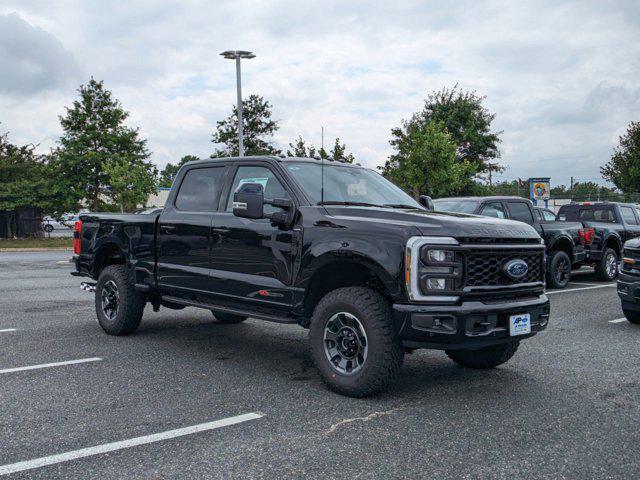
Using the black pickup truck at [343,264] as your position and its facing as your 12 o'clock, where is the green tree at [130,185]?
The green tree is roughly at 7 o'clock from the black pickup truck.

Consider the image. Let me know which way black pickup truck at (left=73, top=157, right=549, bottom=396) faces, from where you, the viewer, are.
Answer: facing the viewer and to the right of the viewer

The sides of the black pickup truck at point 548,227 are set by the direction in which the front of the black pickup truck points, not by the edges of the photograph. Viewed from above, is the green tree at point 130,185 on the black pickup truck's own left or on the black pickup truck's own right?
on the black pickup truck's own right

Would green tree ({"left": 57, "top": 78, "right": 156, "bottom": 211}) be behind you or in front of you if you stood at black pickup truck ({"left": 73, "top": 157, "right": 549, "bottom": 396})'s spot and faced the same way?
behind

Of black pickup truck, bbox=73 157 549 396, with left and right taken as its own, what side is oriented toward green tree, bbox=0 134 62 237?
back

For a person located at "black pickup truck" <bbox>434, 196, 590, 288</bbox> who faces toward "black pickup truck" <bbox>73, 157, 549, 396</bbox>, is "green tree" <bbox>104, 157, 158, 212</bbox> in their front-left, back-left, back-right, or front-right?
back-right

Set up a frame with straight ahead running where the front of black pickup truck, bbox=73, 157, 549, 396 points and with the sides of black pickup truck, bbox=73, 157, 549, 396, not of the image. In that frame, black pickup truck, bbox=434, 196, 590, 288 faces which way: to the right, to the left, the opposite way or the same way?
to the right

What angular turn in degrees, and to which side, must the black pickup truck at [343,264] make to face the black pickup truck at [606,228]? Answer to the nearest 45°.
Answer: approximately 90° to its left

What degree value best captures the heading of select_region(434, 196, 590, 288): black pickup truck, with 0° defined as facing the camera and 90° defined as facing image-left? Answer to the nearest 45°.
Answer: approximately 45°

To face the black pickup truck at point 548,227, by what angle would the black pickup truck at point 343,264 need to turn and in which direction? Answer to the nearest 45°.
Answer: approximately 90° to its left

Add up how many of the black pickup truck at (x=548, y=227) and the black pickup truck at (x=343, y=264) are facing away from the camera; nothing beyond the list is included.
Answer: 0
